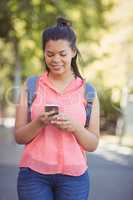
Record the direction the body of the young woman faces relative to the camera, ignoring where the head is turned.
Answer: toward the camera

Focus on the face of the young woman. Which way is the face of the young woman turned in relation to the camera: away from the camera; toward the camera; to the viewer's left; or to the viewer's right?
toward the camera
